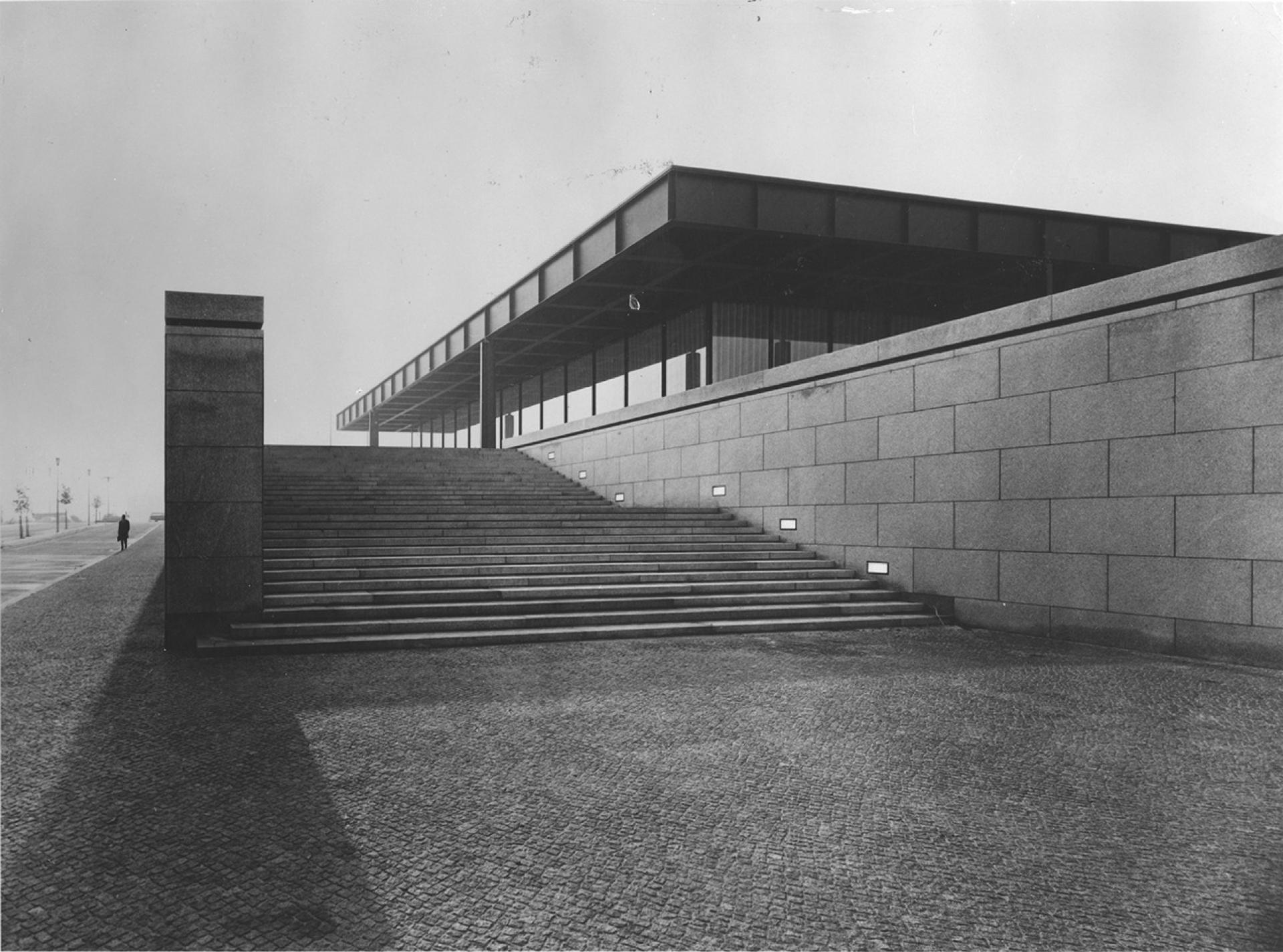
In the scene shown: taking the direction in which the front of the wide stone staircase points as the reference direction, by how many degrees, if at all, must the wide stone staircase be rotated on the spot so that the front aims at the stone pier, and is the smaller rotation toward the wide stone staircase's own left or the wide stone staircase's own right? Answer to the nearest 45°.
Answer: approximately 45° to the wide stone staircase's own right

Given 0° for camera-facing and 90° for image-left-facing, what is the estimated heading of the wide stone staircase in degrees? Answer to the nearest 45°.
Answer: approximately 0°

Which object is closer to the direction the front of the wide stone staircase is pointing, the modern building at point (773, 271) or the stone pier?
the stone pier

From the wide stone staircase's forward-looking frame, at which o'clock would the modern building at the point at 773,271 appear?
The modern building is roughly at 7 o'clock from the wide stone staircase.
